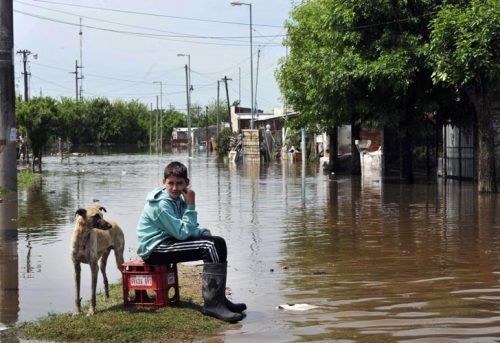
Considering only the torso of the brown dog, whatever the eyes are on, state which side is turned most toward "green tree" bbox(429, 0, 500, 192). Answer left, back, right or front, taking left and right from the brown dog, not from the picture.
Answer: back

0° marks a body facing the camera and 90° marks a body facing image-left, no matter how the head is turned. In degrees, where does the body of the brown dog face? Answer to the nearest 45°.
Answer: approximately 45°

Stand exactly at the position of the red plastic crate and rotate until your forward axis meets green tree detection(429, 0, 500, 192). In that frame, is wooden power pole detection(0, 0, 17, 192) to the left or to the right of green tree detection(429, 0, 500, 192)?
left

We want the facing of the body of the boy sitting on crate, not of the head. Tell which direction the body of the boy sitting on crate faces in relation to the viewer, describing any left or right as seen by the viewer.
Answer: facing to the right of the viewer

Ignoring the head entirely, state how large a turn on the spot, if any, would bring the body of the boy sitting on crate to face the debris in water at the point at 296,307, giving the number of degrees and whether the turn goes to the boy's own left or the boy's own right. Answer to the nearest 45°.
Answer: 0° — they already face it

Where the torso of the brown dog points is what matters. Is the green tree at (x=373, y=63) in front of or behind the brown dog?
behind

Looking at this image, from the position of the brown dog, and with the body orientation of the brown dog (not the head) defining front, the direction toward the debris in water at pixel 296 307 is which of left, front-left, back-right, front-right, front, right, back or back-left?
back-left
